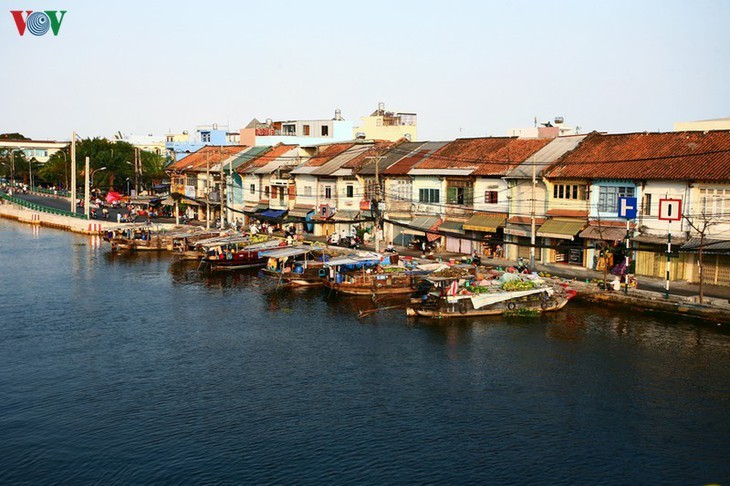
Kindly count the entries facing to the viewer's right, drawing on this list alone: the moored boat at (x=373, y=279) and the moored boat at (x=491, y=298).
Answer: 2

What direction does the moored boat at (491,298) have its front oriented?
to the viewer's right

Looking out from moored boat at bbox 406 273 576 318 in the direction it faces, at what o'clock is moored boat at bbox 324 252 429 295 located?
moored boat at bbox 324 252 429 295 is roughly at 7 o'clock from moored boat at bbox 406 273 576 318.

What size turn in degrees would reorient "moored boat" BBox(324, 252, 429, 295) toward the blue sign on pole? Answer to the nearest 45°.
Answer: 0° — it already faces it

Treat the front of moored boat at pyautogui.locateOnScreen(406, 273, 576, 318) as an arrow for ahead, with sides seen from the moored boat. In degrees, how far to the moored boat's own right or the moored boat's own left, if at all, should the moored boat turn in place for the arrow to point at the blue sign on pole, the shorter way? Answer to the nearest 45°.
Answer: approximately 45° to the moored boat's own left

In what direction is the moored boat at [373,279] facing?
to the viewer's right
